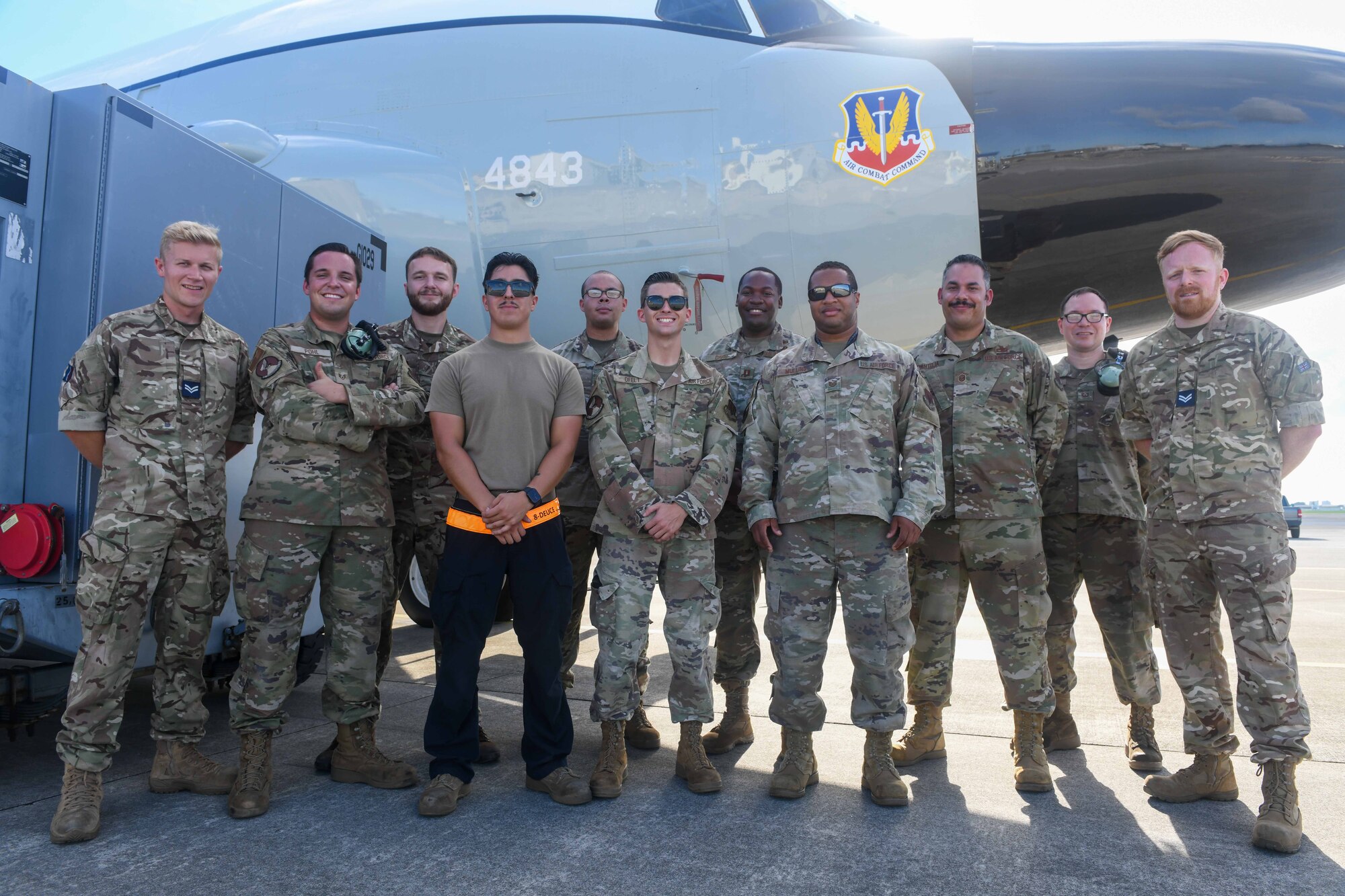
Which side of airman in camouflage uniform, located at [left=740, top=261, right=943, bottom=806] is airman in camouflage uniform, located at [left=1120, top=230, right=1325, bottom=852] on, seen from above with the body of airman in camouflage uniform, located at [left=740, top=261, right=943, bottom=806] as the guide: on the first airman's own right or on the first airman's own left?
on the first airman's own left

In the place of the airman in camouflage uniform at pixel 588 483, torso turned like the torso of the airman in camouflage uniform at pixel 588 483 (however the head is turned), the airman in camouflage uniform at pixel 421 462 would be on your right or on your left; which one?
on your right

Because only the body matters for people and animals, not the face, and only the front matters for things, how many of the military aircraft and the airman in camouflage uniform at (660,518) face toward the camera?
1

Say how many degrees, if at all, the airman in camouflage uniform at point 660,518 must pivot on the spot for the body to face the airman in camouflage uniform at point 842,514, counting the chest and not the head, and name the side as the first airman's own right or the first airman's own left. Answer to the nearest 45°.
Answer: approximately 90° to the first airman's own left

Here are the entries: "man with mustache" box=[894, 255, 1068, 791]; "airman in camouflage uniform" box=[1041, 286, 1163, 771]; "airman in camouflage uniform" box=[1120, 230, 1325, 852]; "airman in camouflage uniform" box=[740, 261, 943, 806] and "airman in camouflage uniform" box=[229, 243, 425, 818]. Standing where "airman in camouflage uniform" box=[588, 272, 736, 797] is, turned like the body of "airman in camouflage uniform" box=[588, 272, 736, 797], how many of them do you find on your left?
4
